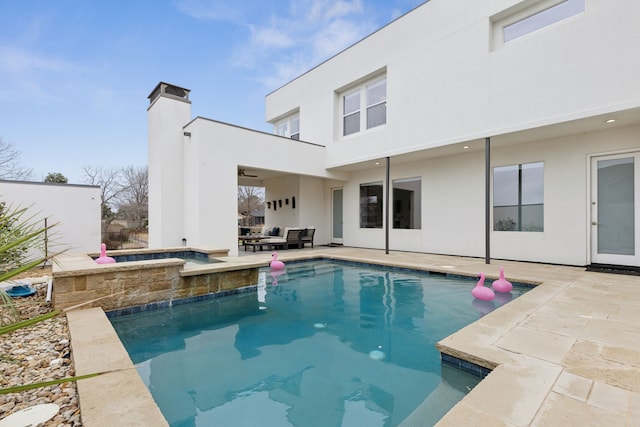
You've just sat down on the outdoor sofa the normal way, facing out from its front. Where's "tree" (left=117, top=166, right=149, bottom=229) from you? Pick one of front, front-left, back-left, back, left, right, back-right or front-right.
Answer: right

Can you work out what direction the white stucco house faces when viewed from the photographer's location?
facing the viewer and to the left of the viewer

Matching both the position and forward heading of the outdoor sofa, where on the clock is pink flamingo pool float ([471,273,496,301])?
The pink flamingo pool float is roughly at 10 o'clock from the outdoor sofa.

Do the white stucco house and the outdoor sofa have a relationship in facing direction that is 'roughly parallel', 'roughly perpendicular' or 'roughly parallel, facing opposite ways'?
roughly parallel

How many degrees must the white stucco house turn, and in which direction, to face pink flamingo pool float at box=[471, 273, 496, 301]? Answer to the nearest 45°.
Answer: approximately 45° to its left

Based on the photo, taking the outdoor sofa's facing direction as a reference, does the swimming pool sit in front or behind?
in front

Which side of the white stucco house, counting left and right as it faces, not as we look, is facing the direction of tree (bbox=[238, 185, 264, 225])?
right

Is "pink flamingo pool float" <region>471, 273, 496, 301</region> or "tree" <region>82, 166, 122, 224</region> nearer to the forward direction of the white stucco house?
the pink flamingo pool float

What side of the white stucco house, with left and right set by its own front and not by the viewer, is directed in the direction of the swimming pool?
front

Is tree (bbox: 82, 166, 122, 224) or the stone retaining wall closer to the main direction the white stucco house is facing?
the stone retaining wall

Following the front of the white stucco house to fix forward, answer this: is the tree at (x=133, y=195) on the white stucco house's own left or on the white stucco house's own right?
on the white stucco house's own right

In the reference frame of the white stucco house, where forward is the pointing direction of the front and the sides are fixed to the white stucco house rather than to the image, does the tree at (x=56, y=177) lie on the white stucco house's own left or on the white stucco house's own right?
on the white stucco house's own right
